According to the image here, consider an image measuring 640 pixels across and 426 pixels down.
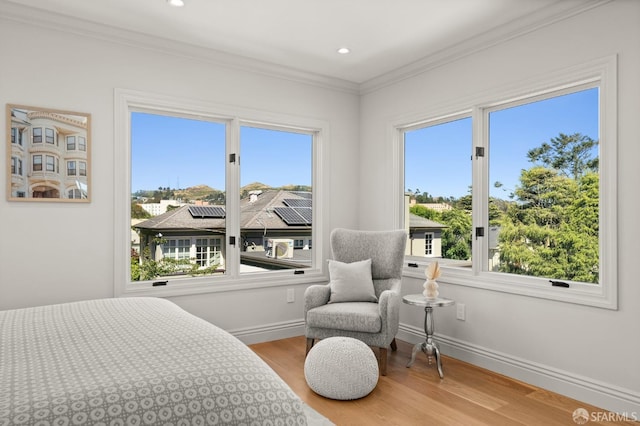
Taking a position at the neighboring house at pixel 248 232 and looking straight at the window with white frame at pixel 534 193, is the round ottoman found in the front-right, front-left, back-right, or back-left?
front-right

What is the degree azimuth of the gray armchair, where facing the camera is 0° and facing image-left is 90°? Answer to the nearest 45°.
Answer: approximately 45°

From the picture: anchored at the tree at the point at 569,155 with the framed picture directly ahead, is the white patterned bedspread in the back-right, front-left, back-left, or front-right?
front-left

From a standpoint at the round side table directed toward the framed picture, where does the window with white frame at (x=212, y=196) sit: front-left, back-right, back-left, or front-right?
front-right

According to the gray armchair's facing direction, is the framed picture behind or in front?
in front

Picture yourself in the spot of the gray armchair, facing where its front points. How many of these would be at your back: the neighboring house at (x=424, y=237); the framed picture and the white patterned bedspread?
1

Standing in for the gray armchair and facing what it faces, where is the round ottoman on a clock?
The round ottoman is roughly at 11 o'clock from the gray armchair.

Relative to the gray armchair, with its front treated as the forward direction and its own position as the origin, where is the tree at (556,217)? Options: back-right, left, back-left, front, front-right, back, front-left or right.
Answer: back-left

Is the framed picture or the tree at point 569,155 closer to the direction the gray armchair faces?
the framed picture

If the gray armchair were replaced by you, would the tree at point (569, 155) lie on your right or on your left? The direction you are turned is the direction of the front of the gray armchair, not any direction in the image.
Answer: on your left
